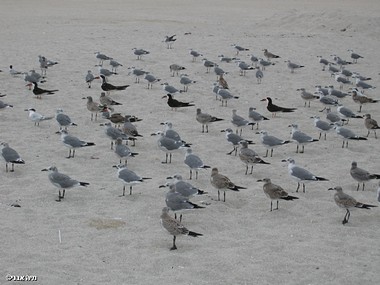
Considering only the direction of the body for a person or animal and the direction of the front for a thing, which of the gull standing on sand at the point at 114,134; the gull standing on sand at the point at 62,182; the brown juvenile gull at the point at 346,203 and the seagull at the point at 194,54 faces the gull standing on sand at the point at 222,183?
the brown juvenile gull

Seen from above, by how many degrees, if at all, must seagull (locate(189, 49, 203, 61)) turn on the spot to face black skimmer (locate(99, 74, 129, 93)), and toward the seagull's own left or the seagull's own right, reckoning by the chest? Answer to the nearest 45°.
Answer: approximately 45° to the seagull's own left

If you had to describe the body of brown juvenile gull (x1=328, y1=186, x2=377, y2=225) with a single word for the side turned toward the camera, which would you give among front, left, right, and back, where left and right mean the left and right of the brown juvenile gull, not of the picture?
left

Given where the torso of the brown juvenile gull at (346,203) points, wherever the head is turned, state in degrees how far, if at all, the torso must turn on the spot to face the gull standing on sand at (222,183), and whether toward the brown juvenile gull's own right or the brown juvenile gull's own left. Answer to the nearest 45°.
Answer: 0° — it already faces it

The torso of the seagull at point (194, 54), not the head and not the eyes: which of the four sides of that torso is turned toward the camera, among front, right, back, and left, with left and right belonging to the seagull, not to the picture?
left

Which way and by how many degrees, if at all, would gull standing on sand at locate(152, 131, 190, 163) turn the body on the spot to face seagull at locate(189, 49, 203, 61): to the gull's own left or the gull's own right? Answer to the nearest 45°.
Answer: approximately 90° to the gull's own right

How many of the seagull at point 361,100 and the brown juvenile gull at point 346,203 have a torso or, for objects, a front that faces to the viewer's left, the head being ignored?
2

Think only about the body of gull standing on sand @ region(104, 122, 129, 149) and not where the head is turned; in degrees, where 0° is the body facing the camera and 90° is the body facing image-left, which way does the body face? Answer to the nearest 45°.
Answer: approximately 90°

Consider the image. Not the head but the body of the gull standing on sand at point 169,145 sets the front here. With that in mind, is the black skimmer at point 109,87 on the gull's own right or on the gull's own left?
on the gull's own right

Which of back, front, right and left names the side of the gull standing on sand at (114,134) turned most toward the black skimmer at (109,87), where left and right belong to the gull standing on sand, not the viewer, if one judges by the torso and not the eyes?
right

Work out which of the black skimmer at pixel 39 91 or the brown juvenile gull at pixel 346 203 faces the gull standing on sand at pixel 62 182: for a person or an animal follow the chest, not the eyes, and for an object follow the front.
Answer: the brown juvenile gull

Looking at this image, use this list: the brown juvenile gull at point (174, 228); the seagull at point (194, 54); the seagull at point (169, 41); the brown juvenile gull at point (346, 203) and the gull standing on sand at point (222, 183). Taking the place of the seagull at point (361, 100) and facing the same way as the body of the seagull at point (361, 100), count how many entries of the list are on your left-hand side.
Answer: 3

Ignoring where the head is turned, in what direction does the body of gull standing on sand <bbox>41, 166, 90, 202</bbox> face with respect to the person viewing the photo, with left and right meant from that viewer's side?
facing to the left of the viewer

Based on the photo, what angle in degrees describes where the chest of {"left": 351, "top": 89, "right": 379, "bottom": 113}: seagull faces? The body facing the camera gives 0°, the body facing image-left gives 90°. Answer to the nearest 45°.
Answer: approximately 90°

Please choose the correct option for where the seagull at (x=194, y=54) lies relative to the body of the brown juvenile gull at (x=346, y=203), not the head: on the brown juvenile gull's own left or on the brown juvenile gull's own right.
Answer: on the brown juvenile gull's own right

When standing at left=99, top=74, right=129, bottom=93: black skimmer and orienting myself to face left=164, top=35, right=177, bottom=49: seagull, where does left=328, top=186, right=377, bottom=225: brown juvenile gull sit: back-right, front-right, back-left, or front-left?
back-right
